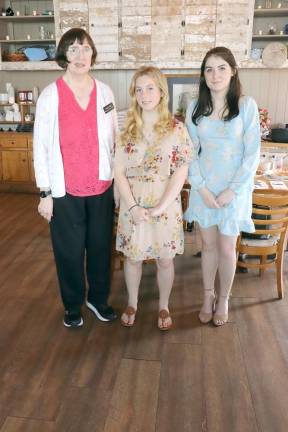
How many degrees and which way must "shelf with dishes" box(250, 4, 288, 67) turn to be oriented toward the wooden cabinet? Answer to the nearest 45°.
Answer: approximately 90° to its right

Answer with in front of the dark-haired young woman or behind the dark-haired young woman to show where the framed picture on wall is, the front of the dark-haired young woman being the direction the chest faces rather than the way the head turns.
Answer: behind

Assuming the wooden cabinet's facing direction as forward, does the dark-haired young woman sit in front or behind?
in front

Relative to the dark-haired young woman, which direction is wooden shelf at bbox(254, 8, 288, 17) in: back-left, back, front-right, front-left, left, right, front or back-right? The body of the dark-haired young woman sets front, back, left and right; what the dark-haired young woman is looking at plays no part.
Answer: back

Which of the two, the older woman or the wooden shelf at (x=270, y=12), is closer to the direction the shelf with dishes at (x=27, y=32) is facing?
the older woman

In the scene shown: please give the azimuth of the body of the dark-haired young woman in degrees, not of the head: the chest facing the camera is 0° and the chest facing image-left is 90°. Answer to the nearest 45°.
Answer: approximately 0°

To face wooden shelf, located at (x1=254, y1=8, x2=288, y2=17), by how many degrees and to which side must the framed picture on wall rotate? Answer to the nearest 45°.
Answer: approximately 90° to its left

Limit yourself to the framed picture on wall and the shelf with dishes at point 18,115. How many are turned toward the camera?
2

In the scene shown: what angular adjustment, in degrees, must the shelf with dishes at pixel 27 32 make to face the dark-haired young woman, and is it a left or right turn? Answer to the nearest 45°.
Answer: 0° — it already faces them

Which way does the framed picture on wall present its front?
toward the camera

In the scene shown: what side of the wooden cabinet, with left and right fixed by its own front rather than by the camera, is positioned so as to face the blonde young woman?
front

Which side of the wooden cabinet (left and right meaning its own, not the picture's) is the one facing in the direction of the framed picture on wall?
left

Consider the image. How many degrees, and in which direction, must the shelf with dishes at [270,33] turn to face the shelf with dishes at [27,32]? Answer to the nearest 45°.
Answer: approximately 90° to its right

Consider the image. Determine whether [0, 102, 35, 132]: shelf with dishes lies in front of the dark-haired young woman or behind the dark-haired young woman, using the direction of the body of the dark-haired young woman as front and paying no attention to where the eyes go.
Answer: behind

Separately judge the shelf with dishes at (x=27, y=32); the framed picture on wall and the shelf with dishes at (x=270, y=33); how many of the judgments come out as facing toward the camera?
3

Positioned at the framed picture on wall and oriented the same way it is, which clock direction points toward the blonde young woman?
The blonde young woman is roughly at 12 o'clock from the framed picture on wall.

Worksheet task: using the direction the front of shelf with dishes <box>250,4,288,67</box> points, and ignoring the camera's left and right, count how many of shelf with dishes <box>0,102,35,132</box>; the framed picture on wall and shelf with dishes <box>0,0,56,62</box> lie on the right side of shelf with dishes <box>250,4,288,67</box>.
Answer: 3
